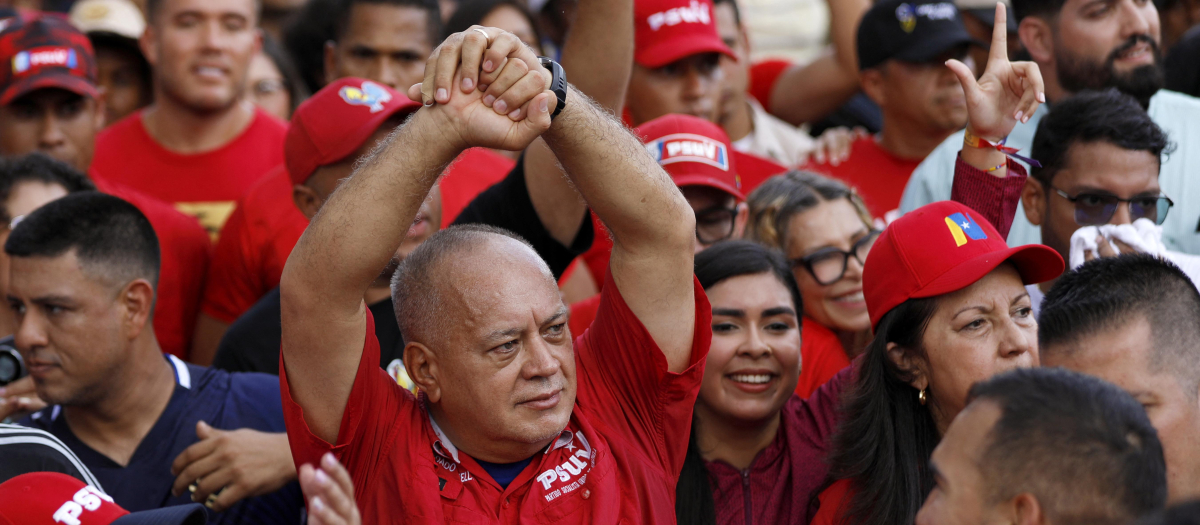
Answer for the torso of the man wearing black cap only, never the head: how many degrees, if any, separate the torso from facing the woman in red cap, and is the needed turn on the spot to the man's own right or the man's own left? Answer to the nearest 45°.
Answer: approximately 45° to the man's own right

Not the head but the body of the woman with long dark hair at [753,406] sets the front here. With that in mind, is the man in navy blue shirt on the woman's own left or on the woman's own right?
on the woman's own right

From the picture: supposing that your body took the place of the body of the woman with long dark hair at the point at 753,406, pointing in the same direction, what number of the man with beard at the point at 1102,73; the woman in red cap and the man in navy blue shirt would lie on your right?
1

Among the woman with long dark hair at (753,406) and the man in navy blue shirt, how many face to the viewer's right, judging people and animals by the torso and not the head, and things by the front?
0

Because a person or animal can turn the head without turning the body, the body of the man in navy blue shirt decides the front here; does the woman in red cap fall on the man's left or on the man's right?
on the man's left

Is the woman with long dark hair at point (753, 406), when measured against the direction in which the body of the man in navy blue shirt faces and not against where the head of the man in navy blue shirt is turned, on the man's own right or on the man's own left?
on the man's own left

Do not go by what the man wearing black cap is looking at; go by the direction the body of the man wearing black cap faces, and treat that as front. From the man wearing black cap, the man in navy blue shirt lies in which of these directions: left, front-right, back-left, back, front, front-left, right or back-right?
right

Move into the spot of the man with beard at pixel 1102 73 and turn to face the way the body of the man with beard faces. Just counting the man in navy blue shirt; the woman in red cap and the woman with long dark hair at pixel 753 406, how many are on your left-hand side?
0

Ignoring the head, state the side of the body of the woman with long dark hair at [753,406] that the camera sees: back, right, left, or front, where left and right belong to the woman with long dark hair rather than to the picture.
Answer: front

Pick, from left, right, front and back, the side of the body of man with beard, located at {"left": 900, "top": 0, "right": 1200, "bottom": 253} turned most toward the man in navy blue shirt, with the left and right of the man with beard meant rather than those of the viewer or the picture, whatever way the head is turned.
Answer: right

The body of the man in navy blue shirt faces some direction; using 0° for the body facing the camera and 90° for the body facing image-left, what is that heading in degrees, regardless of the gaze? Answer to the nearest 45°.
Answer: approximately 45°

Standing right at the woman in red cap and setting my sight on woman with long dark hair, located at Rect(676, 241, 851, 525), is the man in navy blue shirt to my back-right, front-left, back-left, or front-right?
front-left

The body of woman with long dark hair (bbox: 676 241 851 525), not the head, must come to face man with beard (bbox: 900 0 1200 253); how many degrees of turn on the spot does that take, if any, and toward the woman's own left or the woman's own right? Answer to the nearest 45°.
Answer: approximately 135° to the woman's own left
